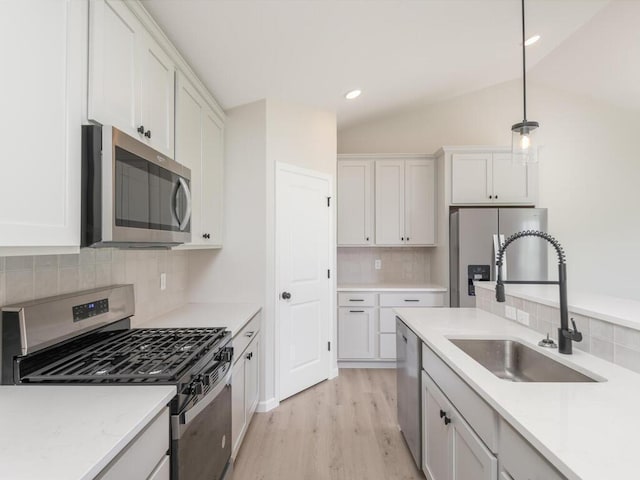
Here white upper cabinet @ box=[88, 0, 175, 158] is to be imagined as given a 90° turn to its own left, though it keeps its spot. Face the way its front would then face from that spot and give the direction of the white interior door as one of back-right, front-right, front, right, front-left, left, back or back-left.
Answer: front

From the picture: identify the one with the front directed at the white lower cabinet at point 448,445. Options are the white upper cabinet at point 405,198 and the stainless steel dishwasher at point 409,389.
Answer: the white upper cabinet

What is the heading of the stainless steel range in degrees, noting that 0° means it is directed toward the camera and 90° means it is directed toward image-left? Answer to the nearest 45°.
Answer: approximately 315°

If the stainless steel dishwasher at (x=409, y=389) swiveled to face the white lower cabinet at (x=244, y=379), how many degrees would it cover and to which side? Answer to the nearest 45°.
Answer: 0° — it already faces it

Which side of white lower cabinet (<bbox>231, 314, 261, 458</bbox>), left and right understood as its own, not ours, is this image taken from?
right

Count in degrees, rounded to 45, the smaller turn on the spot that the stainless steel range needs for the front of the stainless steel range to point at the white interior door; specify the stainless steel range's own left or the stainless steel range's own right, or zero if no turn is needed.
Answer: approximately 90° to the stainless steel range's own left

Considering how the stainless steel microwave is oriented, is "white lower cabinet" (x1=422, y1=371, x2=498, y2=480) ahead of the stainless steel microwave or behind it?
ahead

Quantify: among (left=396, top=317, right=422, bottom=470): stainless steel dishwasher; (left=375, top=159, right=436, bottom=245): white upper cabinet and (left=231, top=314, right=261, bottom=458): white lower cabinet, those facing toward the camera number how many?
1

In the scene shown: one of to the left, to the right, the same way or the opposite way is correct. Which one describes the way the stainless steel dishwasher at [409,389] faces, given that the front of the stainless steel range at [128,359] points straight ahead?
the opposite way

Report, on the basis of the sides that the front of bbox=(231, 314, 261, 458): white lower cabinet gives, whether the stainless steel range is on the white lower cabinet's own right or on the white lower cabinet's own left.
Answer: on the white lower cabinet's own right

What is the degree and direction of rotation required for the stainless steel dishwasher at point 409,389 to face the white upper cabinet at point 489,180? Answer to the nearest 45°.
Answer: approximately 135° to its right

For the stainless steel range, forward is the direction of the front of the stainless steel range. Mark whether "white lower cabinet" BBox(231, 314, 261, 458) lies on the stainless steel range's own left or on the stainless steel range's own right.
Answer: on the stainless steel range's own left
